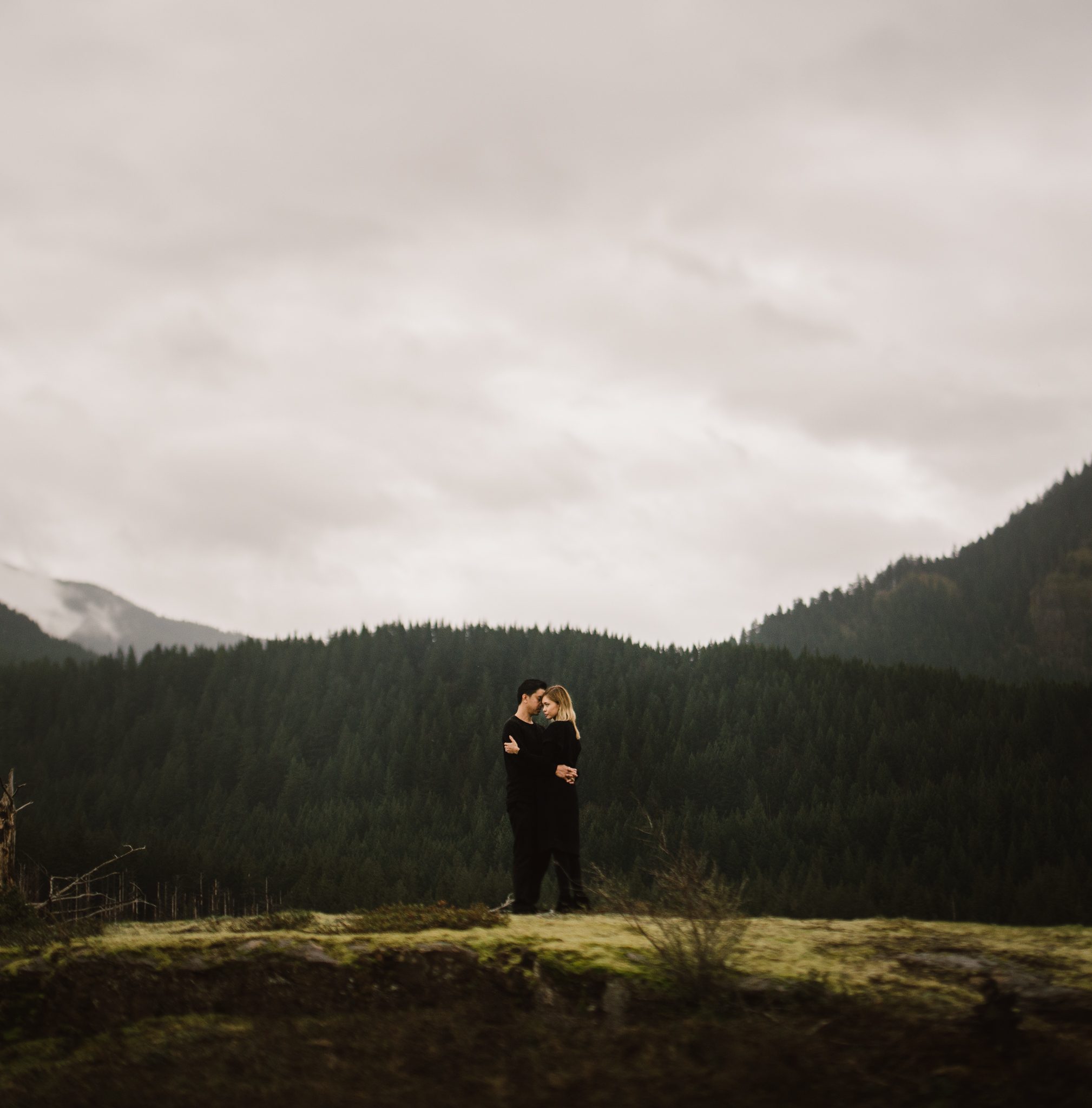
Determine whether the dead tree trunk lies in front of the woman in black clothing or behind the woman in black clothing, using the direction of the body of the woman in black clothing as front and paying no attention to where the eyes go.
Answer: in front

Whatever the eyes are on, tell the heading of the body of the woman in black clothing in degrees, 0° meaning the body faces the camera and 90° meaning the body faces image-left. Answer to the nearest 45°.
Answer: approximately 90°

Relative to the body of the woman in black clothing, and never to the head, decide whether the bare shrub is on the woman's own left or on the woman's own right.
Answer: on the woman's own left

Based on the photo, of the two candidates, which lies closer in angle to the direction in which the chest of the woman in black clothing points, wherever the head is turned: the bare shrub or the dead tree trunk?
the dead tree trunk

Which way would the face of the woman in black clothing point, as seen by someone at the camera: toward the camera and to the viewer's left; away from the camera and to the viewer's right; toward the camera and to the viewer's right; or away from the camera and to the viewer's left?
toward the camera and to the viewer's left

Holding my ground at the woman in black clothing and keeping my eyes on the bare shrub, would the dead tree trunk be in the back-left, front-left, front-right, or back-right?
back-right
